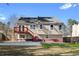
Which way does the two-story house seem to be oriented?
toward the camera

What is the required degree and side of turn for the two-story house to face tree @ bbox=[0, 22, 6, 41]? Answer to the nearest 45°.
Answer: approximately 90° to its right
